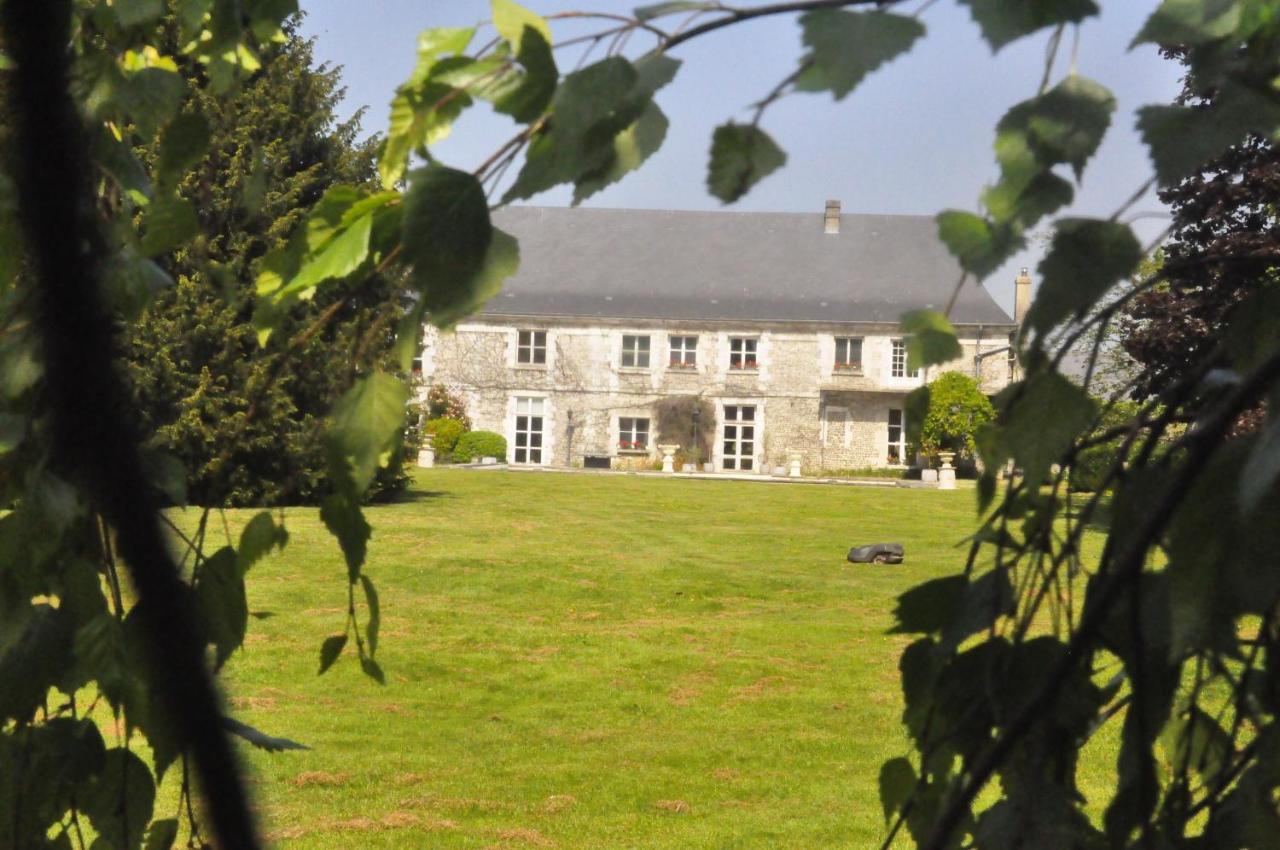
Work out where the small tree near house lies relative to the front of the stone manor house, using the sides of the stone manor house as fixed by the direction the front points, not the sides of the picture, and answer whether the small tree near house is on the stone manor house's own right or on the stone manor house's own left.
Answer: on the stone manor house's own left

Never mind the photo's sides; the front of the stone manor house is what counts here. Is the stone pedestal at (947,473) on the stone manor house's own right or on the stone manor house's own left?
on the stone manor house's own left

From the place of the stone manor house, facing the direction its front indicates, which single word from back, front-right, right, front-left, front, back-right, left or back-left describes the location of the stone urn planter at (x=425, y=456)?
front-right

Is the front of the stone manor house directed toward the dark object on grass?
yes

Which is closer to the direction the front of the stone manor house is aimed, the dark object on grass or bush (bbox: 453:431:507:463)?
the dark object on grass

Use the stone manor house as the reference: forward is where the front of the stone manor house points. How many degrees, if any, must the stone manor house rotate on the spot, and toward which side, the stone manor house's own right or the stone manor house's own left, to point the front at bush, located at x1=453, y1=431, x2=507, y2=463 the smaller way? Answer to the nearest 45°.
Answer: approximately 90° to the stone manor house's own right

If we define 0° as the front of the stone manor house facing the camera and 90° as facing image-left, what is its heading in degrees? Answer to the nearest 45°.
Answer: approximately 0°

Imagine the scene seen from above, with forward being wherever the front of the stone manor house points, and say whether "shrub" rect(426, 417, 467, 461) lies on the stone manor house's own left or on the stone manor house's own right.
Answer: on the stone manor house's own right
